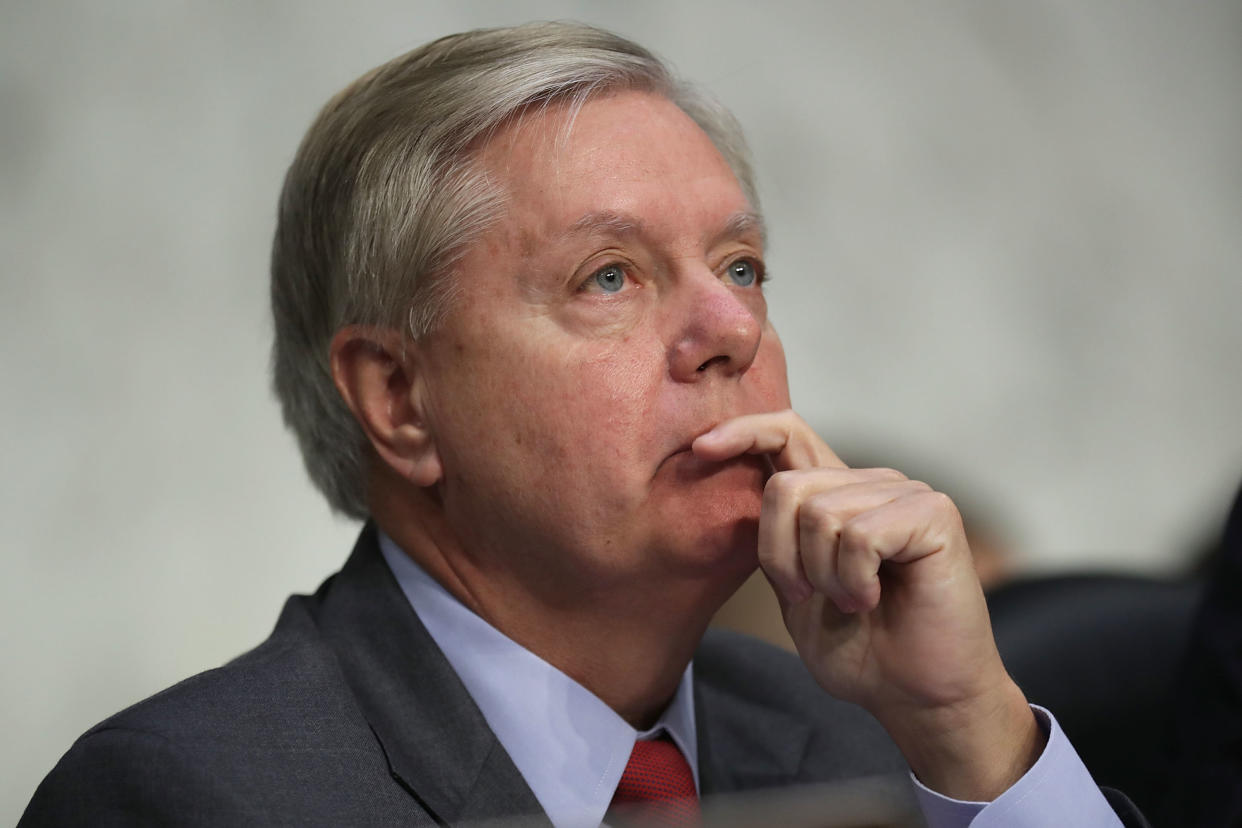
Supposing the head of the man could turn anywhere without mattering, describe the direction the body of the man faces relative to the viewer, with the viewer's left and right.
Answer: facing the viewer and to the right of the viewer

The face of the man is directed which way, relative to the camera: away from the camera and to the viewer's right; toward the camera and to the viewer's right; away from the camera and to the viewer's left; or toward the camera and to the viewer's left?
toward the camera and to the viewer's right

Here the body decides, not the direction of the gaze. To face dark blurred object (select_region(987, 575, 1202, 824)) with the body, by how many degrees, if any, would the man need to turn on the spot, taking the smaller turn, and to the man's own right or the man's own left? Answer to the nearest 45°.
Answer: approximately 90° to the man's own left
